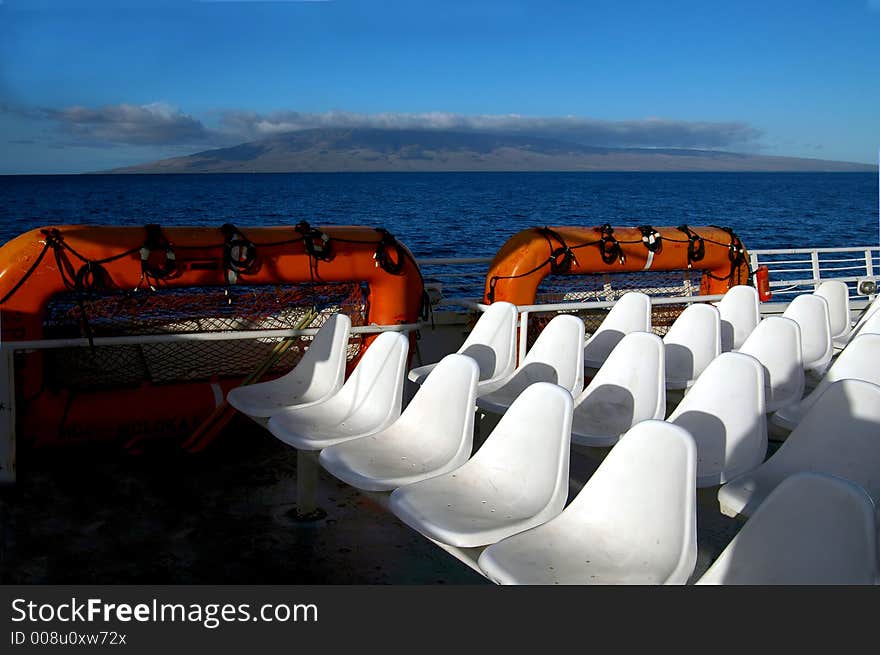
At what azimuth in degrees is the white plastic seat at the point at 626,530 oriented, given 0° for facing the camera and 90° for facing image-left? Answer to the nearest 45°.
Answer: approximately 45°

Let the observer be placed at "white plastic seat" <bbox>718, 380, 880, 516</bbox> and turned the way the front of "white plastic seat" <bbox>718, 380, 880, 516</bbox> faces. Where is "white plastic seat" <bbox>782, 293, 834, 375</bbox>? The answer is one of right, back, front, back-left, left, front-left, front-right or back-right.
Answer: back-right

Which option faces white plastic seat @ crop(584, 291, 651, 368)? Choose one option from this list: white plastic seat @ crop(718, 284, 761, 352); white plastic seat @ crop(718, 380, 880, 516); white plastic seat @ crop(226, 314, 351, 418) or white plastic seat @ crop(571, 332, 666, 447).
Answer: white plastic seat @ crop(718, 284, 761, 352)

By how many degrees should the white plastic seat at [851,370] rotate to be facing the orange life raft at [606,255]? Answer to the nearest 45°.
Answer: approximately 90° to its right

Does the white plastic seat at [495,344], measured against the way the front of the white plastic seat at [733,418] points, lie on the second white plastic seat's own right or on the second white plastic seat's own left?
on the second white plastic seat's own right

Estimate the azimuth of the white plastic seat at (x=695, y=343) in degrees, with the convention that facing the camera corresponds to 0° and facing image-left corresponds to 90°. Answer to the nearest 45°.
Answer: approximately 45°

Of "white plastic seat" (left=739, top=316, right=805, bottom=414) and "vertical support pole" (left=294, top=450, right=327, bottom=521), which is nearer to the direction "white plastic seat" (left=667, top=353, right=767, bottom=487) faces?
the vertical support pole

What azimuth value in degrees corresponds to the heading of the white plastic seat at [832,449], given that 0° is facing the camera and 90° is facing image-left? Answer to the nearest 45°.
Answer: approximately 45°

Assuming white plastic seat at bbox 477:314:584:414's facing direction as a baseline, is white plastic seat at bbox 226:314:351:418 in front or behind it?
in front

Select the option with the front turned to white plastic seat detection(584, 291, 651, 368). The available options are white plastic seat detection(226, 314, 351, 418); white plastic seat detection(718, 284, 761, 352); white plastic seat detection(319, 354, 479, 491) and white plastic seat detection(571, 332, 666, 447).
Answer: white plastic seat detection(718, 284, 761, 352)

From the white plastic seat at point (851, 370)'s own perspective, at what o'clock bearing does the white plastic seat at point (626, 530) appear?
the white plastic seat at point (626, 530) is roughly at 11 o'clock from the white plastic seat at point (851, 370).

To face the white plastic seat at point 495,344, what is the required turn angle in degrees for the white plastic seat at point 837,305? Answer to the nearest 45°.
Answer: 0° — it already faces it

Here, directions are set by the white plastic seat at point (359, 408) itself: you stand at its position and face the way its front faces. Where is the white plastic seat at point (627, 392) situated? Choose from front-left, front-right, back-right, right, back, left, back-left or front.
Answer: back-left
